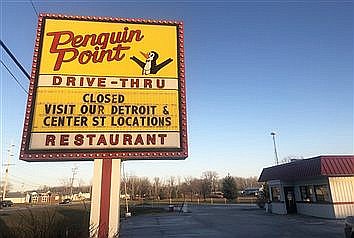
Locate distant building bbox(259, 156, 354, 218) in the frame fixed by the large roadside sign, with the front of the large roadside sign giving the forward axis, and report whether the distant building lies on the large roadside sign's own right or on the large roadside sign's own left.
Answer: on the large roadside sign's own left

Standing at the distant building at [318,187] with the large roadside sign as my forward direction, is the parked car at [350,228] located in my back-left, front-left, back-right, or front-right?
front-left

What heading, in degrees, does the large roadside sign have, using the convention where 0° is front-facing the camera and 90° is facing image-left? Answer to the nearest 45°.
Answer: approximately 0°

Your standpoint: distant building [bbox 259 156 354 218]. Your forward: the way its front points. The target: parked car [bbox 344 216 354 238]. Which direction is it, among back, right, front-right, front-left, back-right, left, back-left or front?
front-left

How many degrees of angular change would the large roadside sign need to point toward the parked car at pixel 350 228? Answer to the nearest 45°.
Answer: approximately 90° to its left

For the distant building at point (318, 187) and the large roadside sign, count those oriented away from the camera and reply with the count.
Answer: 0

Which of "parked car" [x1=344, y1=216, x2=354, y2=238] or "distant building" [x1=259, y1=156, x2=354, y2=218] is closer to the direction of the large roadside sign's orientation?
the parked car

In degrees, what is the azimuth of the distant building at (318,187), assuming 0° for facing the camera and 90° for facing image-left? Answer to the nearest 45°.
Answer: approximately 45°

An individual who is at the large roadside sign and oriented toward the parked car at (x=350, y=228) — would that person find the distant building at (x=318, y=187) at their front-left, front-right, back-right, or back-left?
front-left

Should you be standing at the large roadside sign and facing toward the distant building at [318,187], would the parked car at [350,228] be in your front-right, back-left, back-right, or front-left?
front-right
